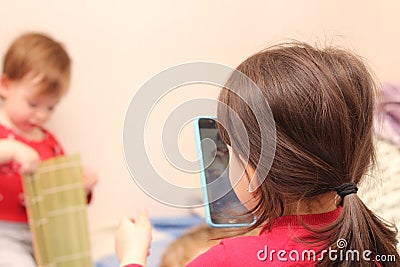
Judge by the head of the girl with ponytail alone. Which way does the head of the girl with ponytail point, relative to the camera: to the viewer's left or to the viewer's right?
to the viewer's left

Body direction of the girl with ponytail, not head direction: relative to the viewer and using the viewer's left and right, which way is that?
facing away from the viewer and to the left of the viewer
